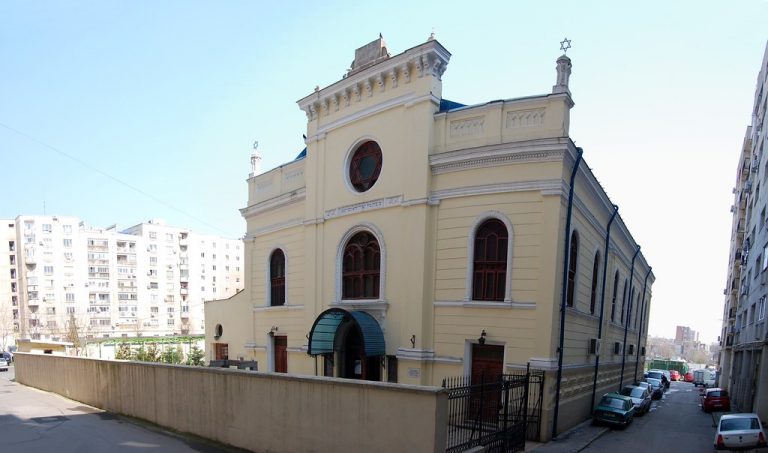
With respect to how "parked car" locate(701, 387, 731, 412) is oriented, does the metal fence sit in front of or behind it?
behind

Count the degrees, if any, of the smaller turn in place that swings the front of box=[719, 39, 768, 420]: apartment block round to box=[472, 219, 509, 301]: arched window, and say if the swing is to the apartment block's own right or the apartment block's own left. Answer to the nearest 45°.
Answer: approximately 90° to the apartment block's own left

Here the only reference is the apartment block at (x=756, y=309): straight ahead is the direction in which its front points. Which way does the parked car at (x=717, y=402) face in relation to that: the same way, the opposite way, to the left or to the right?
to the right

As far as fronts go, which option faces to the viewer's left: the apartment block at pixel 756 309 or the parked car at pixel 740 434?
the apartment block

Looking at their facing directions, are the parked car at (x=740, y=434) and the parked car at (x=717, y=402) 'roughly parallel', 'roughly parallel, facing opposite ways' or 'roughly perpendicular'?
roughly parallel

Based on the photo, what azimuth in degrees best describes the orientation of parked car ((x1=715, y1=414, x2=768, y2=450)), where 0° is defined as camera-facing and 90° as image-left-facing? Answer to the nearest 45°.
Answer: approximately 180°

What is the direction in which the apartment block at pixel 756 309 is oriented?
to the viewer's left

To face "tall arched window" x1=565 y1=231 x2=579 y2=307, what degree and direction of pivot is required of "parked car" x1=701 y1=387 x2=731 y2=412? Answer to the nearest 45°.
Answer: approximately 180°

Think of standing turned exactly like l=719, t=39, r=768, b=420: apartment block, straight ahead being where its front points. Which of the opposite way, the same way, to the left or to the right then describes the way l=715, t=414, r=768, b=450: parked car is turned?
to the right

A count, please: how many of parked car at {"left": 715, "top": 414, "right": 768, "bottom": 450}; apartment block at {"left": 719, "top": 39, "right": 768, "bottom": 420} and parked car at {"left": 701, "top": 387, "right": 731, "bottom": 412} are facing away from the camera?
2

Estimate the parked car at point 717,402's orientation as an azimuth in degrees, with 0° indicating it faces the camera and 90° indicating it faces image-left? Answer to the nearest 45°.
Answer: approximately 180°

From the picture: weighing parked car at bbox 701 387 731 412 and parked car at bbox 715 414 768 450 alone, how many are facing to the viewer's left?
0
